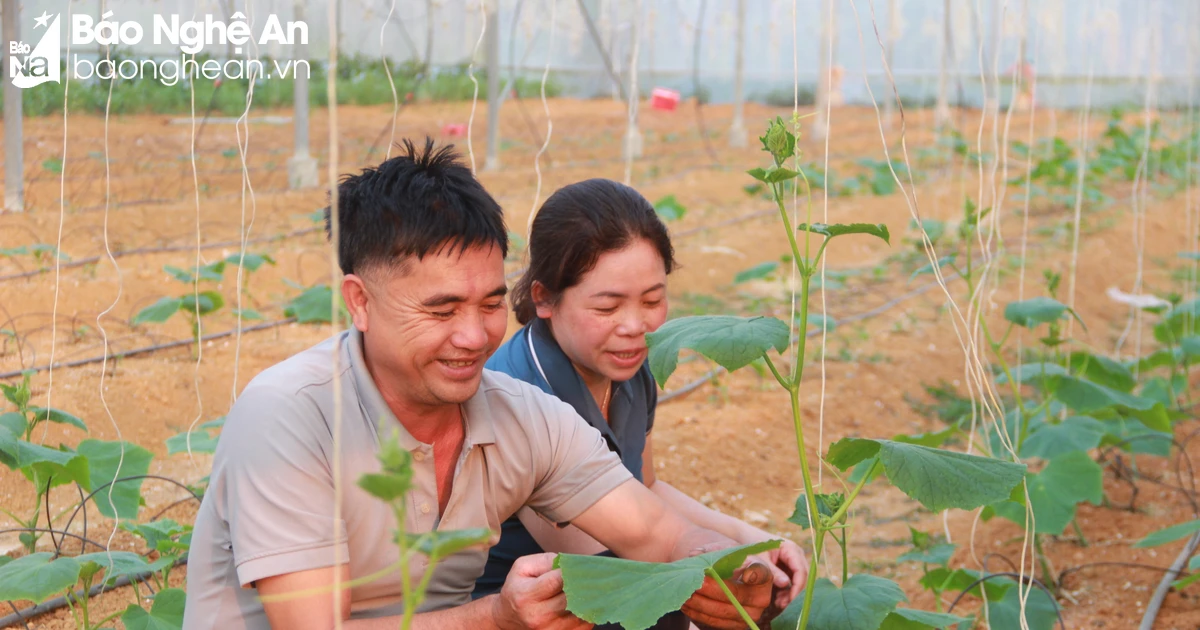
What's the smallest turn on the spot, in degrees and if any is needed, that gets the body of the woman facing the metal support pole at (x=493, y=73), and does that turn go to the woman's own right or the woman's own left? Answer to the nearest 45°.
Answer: approximately 135° to the woman's own left

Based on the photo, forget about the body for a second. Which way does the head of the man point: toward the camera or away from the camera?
toward the camera

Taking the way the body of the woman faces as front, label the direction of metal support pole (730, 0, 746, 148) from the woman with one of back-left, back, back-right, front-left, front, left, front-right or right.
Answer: back-left

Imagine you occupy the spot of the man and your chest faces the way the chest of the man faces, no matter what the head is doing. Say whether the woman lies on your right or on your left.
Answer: on your left

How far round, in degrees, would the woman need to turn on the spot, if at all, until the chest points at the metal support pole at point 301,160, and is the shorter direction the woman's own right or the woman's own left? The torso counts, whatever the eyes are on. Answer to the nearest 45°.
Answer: approximately 135° to the woman's own left

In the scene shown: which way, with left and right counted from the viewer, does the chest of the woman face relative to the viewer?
facing the viewer and to the right of the viewer

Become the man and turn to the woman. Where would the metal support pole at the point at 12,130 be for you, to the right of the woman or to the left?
left

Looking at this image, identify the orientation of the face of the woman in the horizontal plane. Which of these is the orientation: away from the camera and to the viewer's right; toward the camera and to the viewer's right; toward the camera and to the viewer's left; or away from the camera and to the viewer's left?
toward the camera and to the viewer's right

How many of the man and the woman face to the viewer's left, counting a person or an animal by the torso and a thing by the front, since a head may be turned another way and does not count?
0

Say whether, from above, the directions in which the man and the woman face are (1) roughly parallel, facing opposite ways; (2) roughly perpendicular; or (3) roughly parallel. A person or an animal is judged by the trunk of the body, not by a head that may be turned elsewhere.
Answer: roughly parallel

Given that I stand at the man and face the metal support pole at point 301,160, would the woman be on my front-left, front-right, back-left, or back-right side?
front-right

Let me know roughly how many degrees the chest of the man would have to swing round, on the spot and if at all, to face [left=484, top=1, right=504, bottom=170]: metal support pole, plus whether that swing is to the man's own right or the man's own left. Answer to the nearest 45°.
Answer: approximately 135° to the man's own left

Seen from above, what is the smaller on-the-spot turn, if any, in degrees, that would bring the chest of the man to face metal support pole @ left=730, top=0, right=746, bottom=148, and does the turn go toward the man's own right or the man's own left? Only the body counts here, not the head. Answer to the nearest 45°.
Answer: approximately 135° to the man's own left

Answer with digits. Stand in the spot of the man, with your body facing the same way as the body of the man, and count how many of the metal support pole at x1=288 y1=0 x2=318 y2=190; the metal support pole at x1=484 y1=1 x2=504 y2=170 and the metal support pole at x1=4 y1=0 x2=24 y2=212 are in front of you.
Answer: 0
